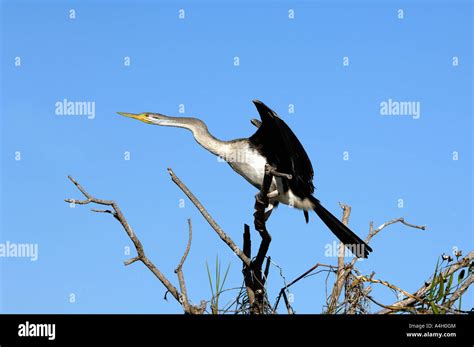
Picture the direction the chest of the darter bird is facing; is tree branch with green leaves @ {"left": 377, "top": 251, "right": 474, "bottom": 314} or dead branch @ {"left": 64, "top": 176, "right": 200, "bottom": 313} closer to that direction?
the dead branch

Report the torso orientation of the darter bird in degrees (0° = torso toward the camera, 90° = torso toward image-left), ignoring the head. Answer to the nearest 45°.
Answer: approximately 90°

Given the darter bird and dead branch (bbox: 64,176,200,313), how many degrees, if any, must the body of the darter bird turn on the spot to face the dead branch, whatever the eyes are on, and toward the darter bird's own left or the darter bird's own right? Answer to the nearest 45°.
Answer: approximately 45° to the darter bird's own left

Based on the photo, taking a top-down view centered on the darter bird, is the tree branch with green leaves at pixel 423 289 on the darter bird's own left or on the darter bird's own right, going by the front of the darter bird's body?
on the darter bird's own left
